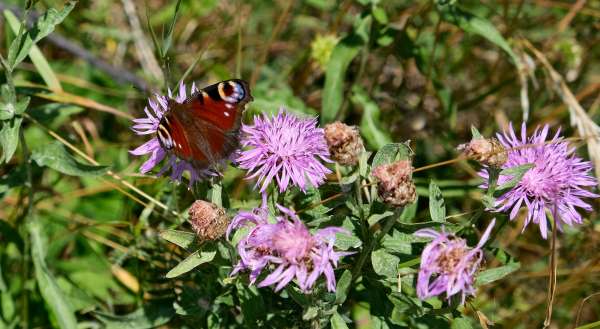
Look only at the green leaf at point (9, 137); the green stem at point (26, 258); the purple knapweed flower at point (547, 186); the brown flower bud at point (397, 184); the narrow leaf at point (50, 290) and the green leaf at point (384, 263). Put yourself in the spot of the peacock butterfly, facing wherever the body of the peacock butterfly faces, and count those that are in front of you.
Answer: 3
